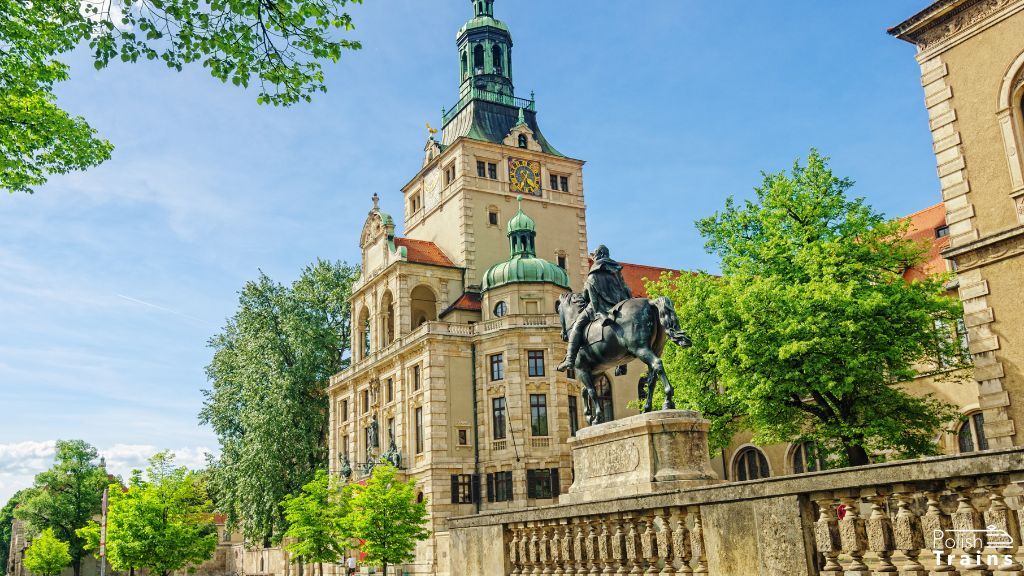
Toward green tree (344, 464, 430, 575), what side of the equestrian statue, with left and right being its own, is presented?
front

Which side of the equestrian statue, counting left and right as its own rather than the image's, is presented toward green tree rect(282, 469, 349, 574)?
front

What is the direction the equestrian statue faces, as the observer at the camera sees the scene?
facing away from the viewer and to the left of the viewer

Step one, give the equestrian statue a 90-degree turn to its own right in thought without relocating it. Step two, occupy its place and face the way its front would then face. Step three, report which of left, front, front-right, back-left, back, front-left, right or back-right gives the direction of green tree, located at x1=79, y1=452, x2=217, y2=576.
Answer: left

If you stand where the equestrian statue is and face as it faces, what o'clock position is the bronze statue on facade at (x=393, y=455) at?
The bronze statue on facade is roughly at 1 o'clock from the equestrian statue.

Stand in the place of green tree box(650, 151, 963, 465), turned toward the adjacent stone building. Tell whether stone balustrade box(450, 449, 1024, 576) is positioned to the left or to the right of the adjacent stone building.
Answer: right

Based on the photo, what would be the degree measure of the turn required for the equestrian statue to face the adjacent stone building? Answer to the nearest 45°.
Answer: approximately 90° to its right

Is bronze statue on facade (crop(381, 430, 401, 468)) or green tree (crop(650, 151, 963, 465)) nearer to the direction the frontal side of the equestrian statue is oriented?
the bronze statue on facade
